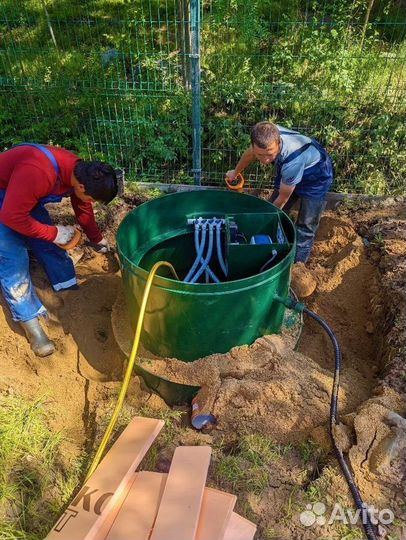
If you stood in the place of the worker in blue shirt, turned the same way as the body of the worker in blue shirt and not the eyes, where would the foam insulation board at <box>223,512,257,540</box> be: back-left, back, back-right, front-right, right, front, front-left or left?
front-left

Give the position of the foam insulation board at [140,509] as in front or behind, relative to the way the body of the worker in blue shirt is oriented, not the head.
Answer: in front

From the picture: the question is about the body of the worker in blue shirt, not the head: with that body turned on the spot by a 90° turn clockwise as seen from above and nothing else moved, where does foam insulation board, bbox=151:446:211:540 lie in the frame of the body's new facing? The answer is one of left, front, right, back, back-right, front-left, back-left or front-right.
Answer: back-left

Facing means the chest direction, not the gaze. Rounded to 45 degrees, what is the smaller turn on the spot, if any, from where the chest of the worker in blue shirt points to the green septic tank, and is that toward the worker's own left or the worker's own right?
0° — they already face it

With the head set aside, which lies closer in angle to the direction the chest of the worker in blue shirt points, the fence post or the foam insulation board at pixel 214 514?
the foam insulation board

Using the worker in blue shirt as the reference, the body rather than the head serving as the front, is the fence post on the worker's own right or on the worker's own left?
on the worker's own right

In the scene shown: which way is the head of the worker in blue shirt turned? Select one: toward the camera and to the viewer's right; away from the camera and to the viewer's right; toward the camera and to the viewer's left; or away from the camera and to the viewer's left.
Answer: toward the camera and to the viewer's left

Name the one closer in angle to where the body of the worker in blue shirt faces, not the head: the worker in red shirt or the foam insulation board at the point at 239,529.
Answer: the worker in red shirt

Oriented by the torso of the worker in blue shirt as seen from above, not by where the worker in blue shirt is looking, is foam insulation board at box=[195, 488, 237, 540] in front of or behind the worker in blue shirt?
in front

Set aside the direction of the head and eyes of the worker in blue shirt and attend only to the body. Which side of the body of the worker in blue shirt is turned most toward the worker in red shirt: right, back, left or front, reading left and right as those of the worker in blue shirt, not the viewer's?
front

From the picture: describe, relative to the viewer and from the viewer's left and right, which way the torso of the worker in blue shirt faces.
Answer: facing the viewer and to the left of the viewer
